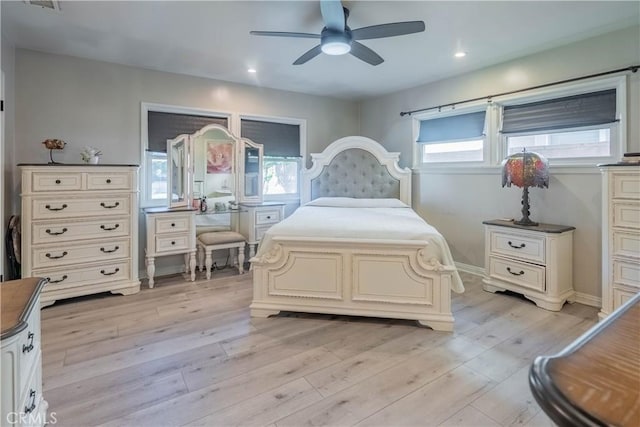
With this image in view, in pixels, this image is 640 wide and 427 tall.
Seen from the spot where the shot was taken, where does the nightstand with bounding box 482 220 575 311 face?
facing the viewer and to the left of the viewer

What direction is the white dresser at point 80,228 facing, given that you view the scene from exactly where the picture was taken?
facing the viewer

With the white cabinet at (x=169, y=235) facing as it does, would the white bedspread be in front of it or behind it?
in front

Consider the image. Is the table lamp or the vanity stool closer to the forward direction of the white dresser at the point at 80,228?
the table lamp

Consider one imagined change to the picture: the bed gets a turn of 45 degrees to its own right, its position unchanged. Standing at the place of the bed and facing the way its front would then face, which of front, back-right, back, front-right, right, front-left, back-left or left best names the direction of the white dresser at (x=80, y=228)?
front-right

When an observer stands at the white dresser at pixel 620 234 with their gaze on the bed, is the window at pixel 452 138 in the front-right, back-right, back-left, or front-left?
front-right

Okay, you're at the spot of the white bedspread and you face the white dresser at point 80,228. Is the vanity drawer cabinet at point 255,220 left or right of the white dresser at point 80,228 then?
right

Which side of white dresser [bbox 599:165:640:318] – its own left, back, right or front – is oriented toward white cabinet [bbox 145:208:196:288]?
front

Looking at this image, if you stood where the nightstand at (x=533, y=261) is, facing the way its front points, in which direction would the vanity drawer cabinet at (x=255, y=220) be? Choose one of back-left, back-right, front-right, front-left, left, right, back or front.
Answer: front-right

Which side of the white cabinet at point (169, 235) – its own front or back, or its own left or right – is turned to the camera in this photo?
front

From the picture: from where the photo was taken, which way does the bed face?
toward the camera

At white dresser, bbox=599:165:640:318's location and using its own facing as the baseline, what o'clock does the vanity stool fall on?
The vanity stool is roughly at 1 o'clock from the white dresser.

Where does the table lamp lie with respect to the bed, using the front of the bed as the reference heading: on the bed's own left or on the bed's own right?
on the bed's own left
